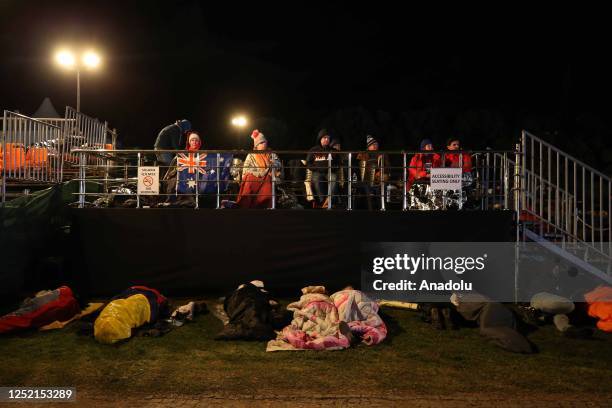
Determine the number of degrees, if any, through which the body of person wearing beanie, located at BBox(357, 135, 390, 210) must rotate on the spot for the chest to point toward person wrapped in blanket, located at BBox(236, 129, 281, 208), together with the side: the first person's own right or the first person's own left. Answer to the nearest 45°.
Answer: approximately 45° to the first person's own right

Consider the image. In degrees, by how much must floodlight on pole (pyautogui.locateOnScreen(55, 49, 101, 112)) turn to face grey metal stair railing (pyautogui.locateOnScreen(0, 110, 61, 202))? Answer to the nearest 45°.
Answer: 0° — it already faces it

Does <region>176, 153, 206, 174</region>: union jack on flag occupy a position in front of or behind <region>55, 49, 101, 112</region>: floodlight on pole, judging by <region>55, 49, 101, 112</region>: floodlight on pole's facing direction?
in front

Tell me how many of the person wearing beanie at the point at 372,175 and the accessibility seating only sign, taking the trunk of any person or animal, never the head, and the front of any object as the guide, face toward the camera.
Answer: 2

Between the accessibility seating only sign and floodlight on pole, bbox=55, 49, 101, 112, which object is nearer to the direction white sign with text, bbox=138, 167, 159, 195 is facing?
the accessibility seating only sign

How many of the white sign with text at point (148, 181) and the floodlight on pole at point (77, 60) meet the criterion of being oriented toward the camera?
2

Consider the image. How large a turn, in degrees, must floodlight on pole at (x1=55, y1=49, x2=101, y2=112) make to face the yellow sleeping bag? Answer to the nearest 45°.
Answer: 0° — it already faces it

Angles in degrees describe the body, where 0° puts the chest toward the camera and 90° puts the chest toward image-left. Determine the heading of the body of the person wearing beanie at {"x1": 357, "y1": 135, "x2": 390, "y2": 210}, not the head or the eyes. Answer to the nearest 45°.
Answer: approximately 0°

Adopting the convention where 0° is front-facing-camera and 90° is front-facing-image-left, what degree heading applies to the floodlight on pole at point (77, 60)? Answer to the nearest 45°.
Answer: approximately 0°

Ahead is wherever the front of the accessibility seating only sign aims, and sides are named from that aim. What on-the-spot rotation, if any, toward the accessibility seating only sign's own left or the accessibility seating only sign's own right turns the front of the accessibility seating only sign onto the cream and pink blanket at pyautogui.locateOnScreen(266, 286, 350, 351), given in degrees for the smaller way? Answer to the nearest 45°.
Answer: approximately 45° to the accessibility seating only sign's own right
